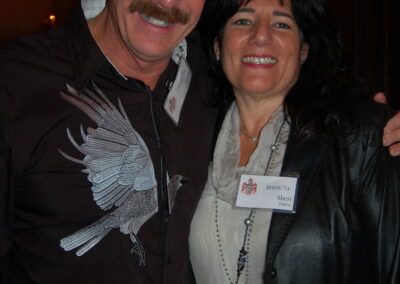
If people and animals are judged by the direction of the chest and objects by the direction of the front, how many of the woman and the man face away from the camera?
0

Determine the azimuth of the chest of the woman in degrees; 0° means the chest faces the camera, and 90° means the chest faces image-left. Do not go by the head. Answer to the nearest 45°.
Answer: approximately 45°

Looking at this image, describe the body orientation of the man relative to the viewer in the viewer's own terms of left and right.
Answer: facing the viewer and to the right of the viewer

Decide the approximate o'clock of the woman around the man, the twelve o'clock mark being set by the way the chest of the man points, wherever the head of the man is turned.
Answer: The woman is roughly at 10 o'clock from the man.
